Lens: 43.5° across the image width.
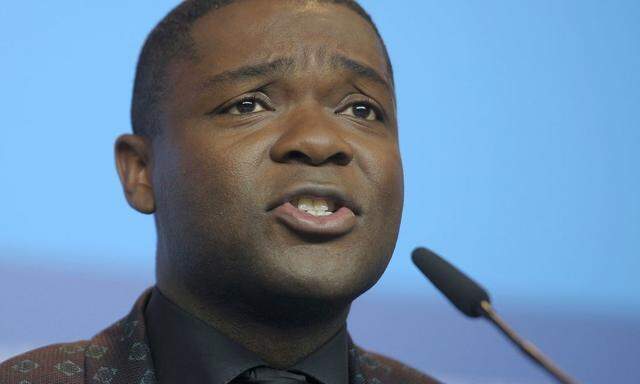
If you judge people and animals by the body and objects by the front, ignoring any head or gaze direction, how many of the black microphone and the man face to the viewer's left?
1

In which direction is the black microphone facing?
to the viewer's left

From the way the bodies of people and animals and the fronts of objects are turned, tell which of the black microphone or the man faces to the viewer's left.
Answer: the black microphone

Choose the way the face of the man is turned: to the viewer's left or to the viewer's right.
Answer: to the viewer's right

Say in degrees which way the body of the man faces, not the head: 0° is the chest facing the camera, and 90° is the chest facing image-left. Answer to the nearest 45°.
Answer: approximately 315°
